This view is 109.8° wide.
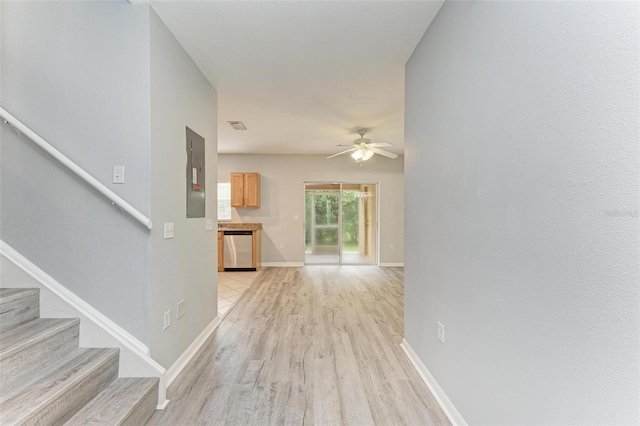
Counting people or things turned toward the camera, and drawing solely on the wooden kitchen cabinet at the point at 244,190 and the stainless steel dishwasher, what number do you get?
2

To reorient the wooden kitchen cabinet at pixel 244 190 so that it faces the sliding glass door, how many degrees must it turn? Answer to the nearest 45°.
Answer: approximately 90° to its left

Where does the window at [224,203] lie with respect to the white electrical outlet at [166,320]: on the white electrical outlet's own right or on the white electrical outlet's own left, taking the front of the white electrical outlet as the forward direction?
on the white electrical outlet's own left

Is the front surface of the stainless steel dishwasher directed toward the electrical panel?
yes

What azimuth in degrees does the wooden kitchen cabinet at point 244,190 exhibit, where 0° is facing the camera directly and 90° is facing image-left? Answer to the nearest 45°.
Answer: approximately 0°

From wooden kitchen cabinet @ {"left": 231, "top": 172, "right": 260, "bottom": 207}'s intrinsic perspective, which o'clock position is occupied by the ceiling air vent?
The ceiling air vent is roughly at 12 o'clock from the wooden kitchen cabinet.

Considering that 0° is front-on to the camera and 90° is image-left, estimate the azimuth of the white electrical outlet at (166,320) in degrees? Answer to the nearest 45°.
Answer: approximately 315°
